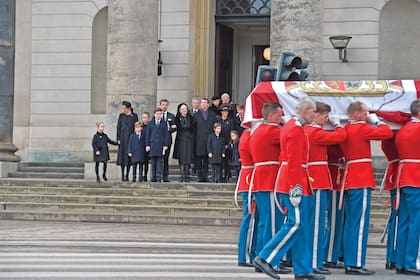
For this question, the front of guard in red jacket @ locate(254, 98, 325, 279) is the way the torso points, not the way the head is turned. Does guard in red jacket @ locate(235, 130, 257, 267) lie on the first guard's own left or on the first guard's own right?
on the first guard's own left

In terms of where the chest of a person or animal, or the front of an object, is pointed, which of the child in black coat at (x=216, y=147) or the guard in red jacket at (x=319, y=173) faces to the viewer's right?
the guard in red jacket

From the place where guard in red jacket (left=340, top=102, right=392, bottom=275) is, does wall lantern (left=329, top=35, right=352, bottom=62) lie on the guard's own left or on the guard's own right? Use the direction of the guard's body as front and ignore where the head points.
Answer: on the guard's own left

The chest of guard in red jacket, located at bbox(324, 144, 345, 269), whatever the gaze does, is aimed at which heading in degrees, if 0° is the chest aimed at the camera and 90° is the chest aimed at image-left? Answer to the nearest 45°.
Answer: approximately 270°

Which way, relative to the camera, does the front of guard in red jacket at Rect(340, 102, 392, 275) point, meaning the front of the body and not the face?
to the viewer's right

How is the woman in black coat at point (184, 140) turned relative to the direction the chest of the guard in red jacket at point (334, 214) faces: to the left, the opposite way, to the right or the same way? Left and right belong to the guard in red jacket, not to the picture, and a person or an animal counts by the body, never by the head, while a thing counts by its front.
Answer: to the right
